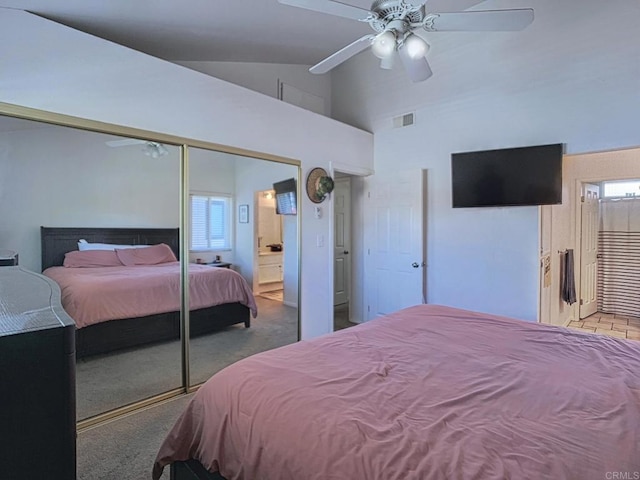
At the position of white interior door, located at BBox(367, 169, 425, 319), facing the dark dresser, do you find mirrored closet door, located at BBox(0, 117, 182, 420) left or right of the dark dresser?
right

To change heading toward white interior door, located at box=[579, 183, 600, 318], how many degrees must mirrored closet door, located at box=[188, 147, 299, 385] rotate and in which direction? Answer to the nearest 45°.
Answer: approximately 45° to its left

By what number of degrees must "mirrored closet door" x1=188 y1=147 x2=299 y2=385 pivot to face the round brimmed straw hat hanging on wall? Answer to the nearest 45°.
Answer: approximately 90° to its left

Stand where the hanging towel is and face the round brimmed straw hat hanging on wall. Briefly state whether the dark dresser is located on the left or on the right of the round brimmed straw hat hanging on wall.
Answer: left

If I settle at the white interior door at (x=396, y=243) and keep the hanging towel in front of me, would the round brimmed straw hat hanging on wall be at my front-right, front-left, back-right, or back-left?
back-right

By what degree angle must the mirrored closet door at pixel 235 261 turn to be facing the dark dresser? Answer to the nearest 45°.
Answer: approximately 45° to its right

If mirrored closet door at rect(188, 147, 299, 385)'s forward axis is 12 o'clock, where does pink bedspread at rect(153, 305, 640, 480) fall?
The pink bedspread is roughly at 1 o'clock from the mirrored closet door.

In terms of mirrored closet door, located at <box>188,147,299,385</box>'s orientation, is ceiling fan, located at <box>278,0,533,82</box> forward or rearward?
forward

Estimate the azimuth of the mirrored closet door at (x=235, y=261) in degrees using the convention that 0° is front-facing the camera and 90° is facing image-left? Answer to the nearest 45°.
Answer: approximately 315°

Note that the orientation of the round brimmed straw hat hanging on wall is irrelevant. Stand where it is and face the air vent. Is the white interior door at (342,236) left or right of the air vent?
left

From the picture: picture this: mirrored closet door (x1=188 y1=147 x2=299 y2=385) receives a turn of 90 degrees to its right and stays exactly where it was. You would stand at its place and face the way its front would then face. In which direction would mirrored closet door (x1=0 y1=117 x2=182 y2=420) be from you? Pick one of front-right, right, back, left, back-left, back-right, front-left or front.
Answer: front

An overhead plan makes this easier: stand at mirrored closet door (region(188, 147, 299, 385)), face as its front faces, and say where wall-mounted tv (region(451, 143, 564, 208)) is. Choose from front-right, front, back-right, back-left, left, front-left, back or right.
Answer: front-left
